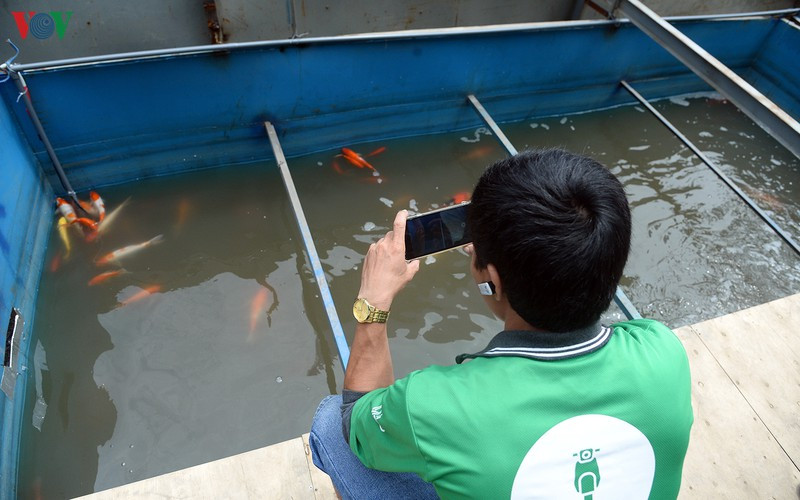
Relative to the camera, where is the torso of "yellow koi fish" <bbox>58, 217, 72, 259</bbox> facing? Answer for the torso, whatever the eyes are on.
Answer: away from the camera

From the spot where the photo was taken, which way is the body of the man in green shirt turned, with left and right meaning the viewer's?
facing away from the viewer and to the left of the viewer

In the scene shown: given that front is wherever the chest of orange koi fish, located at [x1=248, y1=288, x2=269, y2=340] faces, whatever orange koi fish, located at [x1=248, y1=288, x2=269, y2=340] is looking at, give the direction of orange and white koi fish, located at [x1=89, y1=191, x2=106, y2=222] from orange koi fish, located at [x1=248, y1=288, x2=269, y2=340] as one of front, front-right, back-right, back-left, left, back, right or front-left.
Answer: front-left

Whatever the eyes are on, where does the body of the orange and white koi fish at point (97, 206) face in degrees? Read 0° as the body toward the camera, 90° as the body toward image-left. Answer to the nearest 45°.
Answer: approximately 180°

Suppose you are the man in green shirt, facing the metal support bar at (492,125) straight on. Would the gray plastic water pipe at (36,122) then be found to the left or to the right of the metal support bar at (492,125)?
left

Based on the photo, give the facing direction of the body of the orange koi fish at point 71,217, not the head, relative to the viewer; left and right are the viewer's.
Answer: facing away from the viewer and to the left of the viewer

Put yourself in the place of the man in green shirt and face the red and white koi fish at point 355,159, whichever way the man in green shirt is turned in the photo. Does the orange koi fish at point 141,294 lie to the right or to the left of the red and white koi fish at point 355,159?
left

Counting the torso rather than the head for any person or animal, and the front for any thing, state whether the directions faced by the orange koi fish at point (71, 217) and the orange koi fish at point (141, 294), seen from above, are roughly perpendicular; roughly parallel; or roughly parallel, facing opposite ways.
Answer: roughly perpendicular

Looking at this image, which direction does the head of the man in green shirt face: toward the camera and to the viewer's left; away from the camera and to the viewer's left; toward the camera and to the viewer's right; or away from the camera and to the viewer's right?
away from the camera and to the viewer's left
